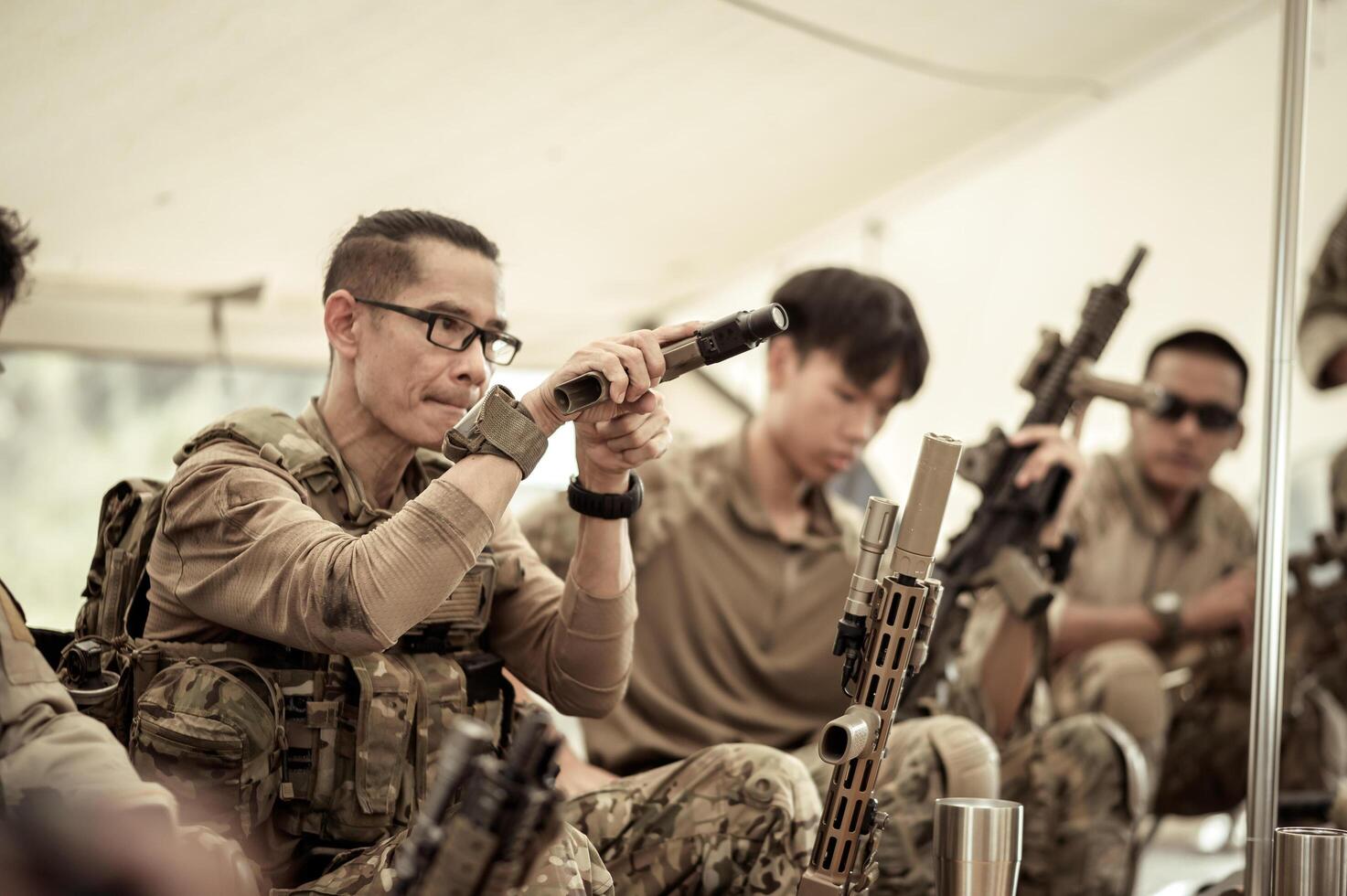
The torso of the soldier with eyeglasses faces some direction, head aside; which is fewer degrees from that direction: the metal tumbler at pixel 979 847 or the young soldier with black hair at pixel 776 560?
the metal tumbler

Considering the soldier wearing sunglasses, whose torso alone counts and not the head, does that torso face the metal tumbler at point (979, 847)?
yes

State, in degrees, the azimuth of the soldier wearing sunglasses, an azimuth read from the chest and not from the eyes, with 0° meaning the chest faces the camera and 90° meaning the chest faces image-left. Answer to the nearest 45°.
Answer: approximately 0°

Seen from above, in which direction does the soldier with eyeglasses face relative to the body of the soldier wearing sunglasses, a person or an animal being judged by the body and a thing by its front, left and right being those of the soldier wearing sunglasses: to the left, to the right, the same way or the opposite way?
to the left

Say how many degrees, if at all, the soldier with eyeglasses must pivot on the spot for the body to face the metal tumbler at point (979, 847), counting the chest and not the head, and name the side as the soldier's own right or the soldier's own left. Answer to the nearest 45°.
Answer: approximately 45° to the soldier's own left

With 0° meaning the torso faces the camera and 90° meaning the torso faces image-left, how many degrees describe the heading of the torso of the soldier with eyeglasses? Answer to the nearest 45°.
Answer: approximately 315°

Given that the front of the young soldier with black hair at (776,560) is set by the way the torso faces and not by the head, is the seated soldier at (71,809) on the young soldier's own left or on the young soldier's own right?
on the young soldier's own right

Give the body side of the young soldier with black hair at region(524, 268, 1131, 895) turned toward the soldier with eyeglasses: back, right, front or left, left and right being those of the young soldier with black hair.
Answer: right
